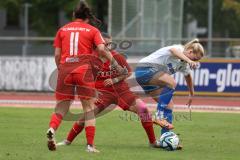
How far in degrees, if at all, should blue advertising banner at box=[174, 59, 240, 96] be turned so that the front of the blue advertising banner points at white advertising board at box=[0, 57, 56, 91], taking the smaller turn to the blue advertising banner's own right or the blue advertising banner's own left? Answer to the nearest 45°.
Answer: approximately 90° to the blue advertising banner's own right

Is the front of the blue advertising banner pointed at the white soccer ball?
yes

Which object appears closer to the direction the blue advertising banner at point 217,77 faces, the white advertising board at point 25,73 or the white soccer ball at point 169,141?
the white soccer ball

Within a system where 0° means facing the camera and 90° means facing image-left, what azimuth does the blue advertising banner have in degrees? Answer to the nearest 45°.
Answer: approximately 0°
